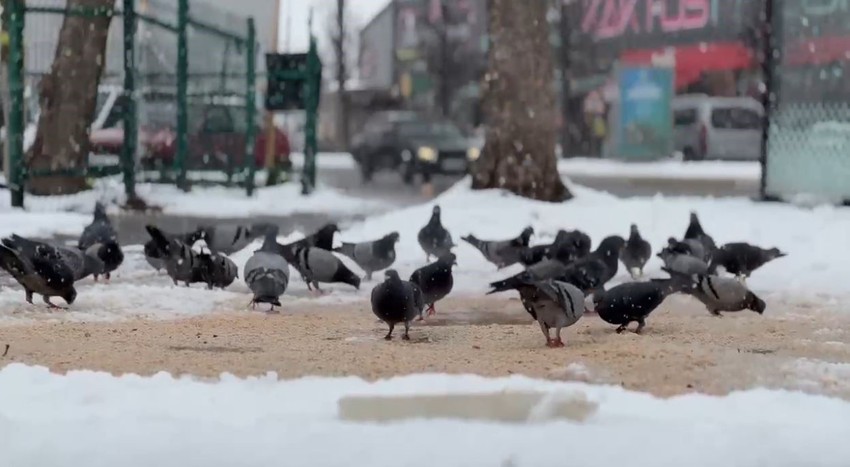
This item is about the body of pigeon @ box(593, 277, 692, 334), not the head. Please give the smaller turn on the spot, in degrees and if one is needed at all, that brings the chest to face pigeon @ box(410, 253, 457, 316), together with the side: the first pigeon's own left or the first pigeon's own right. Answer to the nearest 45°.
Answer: approximately 45° to the first pigeon's own right

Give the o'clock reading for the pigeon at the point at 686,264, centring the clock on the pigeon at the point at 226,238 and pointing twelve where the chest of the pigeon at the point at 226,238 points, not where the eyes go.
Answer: the pigeon at the point at 686,264 is roughly at 7 o'clock from the pigeon at the point at 226,238.

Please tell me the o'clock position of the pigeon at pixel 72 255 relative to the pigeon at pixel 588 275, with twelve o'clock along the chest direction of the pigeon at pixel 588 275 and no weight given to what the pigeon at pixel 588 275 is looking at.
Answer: the pigeon at pixel 72 255 is roughly at 6 o'clock from the pigeon at pixel 588 275.

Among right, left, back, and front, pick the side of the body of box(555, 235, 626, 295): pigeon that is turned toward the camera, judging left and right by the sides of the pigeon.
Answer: right

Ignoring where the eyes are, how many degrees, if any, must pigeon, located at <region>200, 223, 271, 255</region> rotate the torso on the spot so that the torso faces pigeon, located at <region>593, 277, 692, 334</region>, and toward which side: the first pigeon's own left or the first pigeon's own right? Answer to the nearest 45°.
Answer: approximately 135° to the first pigeon's own left

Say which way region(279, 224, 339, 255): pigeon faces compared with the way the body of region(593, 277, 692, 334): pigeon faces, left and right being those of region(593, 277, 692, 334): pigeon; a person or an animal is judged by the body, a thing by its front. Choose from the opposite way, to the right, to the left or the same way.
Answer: the opposite way

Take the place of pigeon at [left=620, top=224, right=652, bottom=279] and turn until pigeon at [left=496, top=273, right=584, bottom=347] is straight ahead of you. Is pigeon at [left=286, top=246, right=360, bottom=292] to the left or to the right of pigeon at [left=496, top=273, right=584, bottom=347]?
right

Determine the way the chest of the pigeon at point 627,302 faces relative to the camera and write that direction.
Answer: to the viewer's left

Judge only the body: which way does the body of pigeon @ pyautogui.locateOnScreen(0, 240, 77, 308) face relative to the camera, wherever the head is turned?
to the viewer's right
